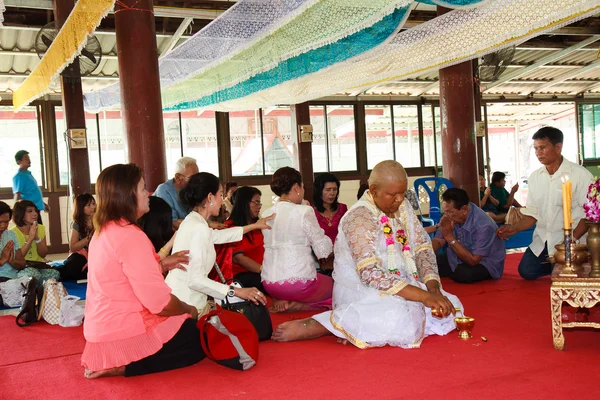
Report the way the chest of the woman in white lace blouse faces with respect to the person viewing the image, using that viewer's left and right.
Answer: facing away from the viewer and to the right of the viewer

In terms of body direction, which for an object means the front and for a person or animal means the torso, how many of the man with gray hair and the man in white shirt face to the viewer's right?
1

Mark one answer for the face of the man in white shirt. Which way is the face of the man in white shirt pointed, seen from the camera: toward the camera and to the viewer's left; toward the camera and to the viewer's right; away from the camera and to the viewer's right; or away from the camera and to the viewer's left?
toward the camera and to the viewer's left

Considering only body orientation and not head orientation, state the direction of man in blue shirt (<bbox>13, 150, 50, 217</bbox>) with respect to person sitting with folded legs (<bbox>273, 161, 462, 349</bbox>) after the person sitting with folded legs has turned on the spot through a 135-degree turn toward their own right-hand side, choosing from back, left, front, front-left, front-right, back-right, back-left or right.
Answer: front-right

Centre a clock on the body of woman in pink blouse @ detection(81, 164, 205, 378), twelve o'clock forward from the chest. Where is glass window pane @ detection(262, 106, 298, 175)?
The glass window pane is roughly at 11 o'clock from the woman in pink blouse.

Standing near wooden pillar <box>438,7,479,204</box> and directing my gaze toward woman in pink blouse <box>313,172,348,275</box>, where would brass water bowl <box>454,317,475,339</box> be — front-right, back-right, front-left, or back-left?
front-left

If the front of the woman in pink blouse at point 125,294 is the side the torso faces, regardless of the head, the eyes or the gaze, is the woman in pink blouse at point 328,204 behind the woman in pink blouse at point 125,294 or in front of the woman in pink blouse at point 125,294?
in front

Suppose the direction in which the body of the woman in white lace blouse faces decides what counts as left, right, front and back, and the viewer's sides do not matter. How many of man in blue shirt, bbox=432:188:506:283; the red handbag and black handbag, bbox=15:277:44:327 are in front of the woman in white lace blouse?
1

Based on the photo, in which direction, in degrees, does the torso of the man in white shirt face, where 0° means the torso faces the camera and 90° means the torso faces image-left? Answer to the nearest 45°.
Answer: approximately 45°

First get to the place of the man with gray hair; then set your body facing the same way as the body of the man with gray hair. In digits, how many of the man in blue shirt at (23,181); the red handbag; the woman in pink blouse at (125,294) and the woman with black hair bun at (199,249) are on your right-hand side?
3

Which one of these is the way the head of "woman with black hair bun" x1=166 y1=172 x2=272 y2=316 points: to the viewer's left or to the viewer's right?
to the viewer's right

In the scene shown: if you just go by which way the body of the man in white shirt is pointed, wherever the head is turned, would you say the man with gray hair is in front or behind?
in front

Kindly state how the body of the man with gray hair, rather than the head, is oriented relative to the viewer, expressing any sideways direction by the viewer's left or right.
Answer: facing to the right of the viewer
